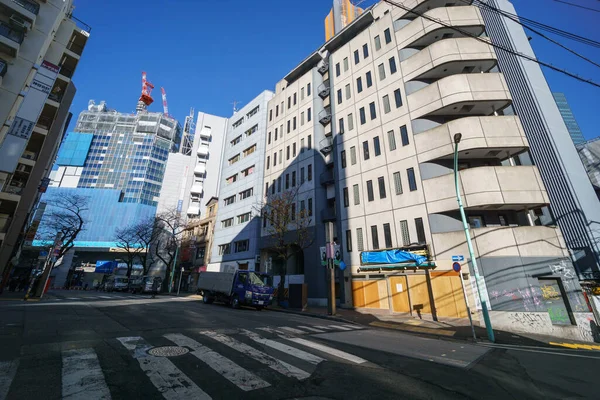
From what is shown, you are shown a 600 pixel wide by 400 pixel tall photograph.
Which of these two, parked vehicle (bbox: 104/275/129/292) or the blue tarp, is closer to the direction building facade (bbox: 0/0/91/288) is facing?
the blue tarp

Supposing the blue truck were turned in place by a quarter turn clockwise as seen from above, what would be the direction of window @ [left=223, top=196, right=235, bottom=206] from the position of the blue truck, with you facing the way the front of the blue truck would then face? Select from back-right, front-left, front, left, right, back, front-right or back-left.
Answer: back-right

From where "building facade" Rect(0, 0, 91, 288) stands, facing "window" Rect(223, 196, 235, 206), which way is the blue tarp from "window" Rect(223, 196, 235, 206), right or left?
right

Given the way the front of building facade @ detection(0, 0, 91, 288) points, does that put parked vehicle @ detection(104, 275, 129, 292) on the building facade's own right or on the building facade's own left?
on the building facade's own left

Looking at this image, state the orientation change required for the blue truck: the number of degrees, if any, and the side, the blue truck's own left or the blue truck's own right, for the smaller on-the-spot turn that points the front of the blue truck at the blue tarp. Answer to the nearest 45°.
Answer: approximately 45° to the blue truck's own left

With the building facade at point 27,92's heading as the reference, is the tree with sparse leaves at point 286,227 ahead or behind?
ahead

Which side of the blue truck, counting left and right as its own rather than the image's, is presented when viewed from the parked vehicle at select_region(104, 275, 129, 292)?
back

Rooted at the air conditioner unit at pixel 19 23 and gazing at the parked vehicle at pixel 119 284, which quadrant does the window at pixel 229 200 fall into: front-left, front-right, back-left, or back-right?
front-right

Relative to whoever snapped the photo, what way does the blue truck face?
facing the viewer and to the right of the viewer

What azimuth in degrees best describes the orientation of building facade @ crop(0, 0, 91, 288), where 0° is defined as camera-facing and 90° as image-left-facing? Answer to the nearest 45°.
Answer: approximately 315°

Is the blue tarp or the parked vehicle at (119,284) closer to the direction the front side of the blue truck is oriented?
the blue tarp

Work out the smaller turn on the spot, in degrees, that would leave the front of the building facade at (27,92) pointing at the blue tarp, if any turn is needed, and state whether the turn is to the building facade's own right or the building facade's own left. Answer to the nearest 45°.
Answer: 0° — it already faces it

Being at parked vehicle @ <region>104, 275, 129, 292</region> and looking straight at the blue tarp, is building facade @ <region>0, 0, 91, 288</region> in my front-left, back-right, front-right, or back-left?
front-right

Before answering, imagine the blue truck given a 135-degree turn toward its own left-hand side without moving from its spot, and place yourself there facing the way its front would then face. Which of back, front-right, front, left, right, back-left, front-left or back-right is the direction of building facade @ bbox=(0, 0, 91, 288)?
left

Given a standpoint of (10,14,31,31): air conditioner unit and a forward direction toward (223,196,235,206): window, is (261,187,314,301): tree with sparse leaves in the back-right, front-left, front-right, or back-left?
front-right
